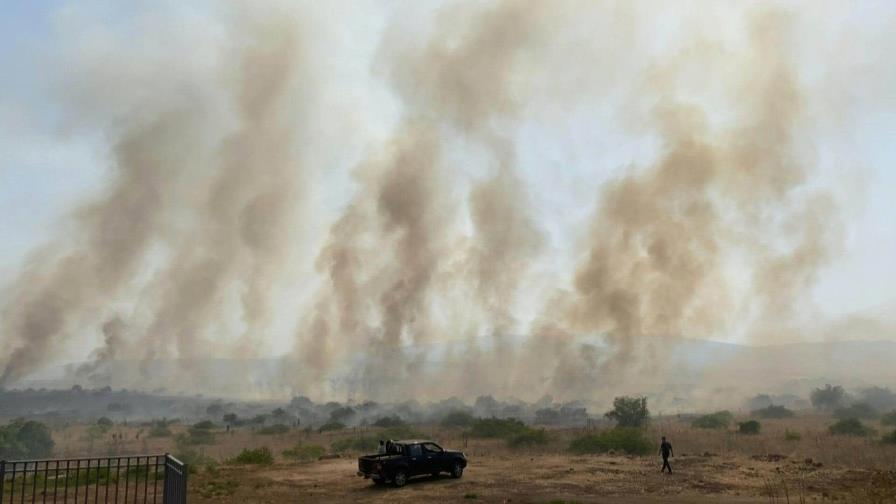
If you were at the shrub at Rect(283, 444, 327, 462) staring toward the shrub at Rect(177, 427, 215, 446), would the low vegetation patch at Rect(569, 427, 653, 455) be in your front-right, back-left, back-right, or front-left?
back-right

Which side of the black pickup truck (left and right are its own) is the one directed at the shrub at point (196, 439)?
left

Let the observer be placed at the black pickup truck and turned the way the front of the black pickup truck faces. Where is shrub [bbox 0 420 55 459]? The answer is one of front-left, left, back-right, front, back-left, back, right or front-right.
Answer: left

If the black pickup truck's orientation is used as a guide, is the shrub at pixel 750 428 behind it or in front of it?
in front

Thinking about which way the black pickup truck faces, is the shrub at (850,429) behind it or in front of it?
in front

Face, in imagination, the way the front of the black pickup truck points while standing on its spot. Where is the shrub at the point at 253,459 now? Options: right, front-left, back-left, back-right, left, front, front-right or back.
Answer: left

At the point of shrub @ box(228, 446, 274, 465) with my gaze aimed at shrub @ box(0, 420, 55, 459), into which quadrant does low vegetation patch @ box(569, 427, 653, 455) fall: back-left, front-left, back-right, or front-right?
back-right

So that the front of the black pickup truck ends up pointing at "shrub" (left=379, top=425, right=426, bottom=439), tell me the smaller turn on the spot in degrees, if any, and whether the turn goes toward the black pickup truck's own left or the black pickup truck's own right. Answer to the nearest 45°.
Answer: approximately 45° to the black pickup truck's own left

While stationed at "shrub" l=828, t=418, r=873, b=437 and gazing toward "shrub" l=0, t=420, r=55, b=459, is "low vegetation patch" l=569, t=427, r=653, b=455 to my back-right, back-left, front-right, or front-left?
front-left

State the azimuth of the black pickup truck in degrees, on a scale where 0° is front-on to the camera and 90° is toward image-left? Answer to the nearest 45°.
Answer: approximately 225°

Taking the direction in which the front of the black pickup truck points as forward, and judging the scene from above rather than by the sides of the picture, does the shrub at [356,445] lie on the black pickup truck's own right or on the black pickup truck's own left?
on the black pickup truck's own left

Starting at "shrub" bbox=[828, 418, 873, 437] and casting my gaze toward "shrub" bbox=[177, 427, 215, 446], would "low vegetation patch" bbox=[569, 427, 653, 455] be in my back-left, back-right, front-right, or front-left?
front-left

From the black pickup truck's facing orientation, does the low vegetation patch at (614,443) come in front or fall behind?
in front
